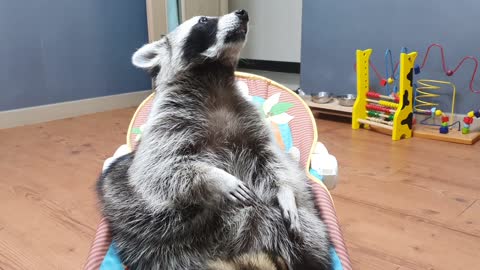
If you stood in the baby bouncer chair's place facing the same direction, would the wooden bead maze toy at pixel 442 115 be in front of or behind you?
behind

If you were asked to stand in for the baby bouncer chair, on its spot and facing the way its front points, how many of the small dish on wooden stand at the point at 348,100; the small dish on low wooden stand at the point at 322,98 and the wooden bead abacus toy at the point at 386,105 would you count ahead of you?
0

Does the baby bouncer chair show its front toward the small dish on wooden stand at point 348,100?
no

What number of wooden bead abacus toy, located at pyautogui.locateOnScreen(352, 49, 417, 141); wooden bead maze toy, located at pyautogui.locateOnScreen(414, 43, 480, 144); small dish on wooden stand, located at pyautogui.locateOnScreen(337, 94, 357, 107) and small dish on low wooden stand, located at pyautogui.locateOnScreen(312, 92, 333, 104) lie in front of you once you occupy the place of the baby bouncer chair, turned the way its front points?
0

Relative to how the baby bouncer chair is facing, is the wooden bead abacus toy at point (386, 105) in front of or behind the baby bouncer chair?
behind

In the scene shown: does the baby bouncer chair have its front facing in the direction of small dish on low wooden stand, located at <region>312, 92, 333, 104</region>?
no

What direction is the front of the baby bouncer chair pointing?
toward the camera
